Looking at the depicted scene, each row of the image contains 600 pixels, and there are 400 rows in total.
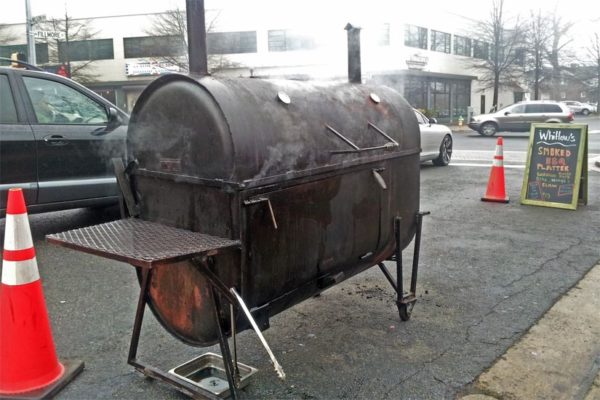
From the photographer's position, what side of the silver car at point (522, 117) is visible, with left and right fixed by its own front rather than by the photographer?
left

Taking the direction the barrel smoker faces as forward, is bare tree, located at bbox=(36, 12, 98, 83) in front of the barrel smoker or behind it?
behind

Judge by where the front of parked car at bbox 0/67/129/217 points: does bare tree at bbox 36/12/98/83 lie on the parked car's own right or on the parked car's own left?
on the parked car's own left

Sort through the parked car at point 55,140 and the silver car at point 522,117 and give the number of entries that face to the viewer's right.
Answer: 1

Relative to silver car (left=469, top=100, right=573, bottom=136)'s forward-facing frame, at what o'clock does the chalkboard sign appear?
The chalkboard sign is roughly at 9 o'clock from the silver car.

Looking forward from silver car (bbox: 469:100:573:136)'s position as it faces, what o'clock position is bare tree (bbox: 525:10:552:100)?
The bare tree is roughly at 3 o'clock from the silver car.

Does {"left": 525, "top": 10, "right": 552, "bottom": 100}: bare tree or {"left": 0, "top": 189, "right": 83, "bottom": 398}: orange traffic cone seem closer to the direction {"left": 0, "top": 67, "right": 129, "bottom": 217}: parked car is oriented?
the bare tree

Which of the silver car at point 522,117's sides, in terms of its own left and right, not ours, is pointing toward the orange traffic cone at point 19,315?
left

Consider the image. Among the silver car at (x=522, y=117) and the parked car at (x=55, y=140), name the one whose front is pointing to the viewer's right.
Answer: the parked car

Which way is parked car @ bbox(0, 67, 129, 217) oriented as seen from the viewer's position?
to the viewer's right

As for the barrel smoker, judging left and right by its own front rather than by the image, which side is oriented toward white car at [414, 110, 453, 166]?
left

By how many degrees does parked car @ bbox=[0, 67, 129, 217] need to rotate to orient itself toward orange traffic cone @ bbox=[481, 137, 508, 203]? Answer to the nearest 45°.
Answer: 0° — it already faces it
